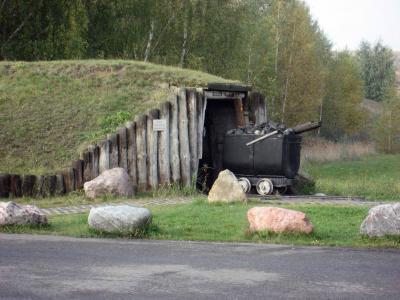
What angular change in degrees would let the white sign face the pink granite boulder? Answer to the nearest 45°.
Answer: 0° — it already faces it

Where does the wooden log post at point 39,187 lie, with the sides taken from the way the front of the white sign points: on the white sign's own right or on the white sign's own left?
on the white sign's own right

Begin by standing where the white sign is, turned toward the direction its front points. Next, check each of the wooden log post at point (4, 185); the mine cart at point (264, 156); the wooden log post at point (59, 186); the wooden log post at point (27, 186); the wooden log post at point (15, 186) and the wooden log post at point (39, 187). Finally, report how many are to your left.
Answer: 1

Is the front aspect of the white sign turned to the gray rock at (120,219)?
yes

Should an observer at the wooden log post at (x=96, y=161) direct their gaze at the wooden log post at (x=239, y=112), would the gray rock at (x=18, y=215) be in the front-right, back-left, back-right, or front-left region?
back-right

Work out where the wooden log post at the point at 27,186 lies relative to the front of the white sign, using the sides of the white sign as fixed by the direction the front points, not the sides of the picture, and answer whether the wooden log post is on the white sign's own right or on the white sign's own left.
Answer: on the white sign's own right

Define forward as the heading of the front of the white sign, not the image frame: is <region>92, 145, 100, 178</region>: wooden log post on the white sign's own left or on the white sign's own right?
on the white sign's own right

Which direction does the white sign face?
toward the camera

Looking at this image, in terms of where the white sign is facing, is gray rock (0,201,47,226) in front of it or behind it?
in front

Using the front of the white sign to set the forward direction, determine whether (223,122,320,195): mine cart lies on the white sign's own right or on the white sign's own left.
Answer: on the white sign's own left

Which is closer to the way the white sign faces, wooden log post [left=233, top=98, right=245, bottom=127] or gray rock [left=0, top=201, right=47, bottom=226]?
the gray rock

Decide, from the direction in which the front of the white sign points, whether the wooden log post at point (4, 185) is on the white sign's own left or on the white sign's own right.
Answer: on the white sign's own right
